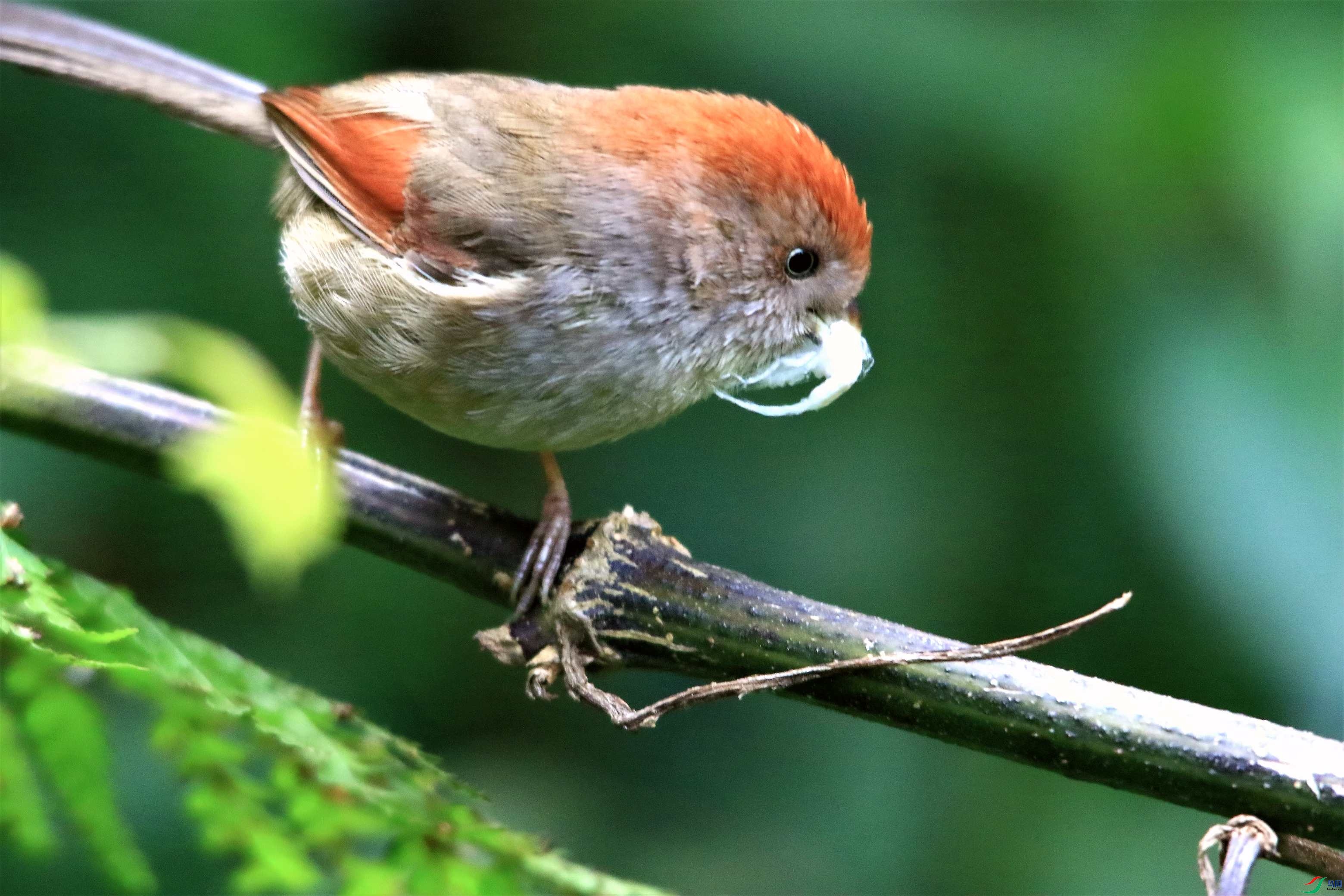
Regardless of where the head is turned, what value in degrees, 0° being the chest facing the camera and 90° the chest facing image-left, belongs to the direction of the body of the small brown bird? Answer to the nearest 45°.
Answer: approximately 270°

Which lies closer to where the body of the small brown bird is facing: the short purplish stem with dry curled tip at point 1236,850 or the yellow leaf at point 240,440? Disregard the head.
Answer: the short purplish stem with dry curled tip

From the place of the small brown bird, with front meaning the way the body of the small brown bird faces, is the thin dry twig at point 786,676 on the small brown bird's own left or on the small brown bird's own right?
on the small brown bird's own right

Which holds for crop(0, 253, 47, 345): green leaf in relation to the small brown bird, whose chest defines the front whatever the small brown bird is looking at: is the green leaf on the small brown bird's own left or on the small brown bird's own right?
on the small brown bird's own right

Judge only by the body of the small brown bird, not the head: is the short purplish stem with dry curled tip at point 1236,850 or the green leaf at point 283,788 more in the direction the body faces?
the short purplish stem with dry curled tip

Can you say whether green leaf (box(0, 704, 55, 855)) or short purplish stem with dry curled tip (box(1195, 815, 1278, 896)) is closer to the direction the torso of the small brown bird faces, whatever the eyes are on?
the short purplish stem with dry curled tip

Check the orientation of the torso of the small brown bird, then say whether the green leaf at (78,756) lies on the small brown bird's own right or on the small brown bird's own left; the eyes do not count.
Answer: on the small brown bird's own right
